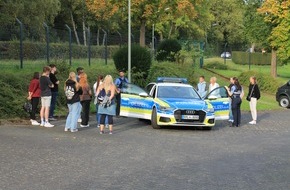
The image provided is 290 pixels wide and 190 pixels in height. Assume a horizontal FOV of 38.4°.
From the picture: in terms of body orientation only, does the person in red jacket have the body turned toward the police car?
yes

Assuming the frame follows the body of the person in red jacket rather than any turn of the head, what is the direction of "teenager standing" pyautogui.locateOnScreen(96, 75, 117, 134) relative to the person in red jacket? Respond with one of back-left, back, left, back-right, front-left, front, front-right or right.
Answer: front-right

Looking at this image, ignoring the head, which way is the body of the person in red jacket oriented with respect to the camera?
to the viewer's right

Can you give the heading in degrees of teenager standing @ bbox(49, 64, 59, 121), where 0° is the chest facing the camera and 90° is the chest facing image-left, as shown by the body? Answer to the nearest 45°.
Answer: approximately 270°

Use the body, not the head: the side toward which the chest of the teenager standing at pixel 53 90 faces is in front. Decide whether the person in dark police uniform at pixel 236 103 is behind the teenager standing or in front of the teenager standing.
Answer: in front

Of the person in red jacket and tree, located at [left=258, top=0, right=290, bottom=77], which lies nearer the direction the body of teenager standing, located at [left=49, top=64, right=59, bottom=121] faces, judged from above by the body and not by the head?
the tree

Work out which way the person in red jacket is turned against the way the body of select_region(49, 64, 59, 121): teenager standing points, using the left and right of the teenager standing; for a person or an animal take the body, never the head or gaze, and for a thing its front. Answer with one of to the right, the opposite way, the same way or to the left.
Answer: the same way

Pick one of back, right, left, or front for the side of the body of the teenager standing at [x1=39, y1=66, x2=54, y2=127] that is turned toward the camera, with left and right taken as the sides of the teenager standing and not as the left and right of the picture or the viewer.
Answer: right

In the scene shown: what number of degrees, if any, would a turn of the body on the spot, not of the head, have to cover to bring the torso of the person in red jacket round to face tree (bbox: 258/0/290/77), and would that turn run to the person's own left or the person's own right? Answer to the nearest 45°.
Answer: approximately 45° to the person's own left

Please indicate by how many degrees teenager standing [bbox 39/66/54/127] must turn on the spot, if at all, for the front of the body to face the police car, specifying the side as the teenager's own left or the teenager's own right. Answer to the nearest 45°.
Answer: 0° — they already face it

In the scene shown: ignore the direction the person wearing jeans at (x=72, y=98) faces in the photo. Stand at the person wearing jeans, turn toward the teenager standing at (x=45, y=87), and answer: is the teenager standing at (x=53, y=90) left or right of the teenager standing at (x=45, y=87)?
right
